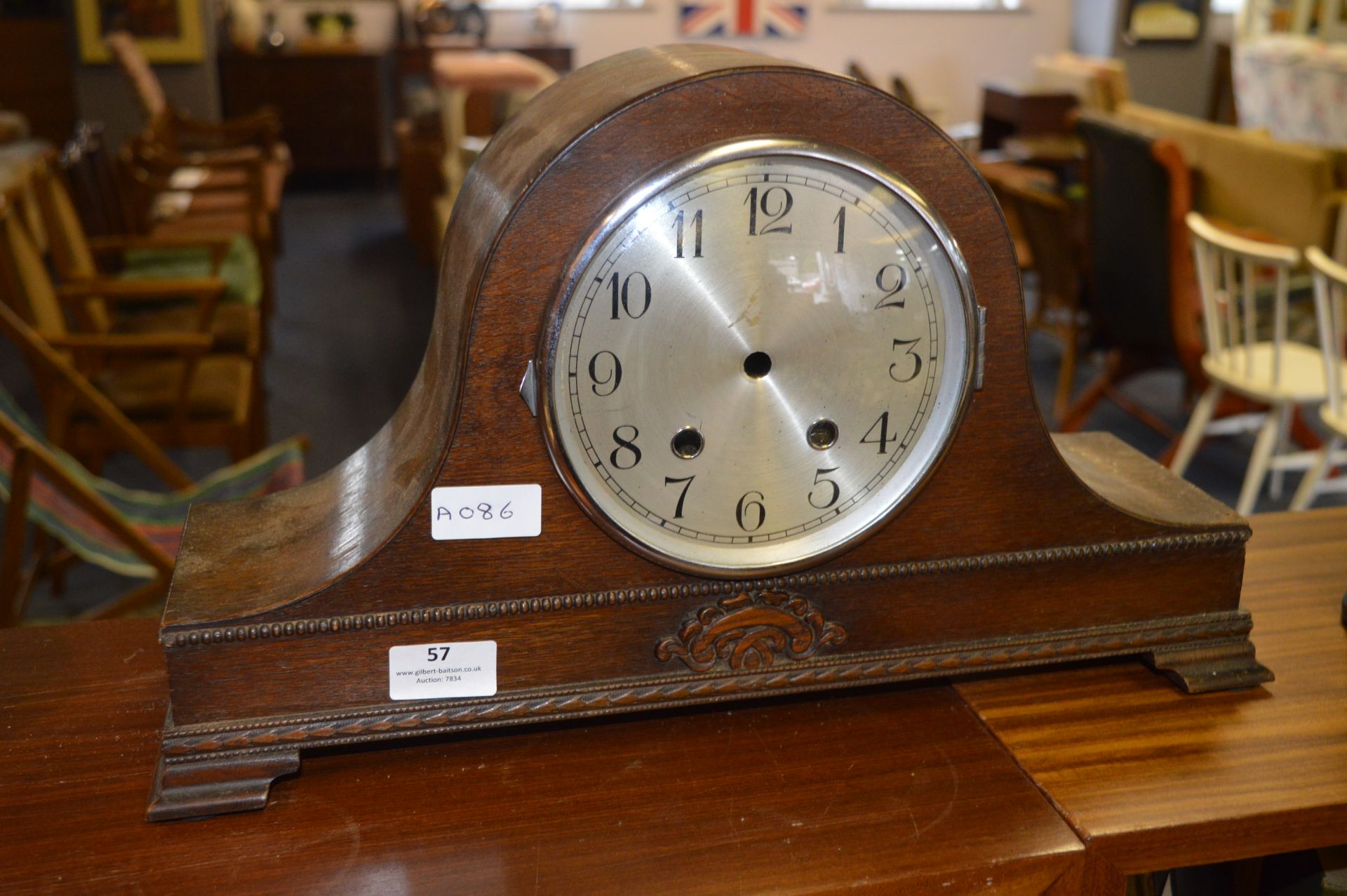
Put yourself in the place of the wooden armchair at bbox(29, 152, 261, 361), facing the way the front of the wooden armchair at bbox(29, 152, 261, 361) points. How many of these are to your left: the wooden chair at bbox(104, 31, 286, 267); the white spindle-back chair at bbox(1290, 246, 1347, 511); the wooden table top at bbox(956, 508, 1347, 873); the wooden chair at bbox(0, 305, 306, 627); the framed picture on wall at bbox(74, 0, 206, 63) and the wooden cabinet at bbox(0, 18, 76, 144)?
3

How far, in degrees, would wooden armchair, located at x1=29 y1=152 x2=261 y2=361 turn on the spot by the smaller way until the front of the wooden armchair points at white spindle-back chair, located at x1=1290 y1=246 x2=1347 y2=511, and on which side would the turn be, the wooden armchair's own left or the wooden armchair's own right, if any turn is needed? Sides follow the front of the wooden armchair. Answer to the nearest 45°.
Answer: approximately 45° to the wooden armchair's own right

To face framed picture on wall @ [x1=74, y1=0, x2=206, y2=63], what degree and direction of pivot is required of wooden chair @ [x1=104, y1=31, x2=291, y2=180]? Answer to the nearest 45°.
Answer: approximately 90° to its left

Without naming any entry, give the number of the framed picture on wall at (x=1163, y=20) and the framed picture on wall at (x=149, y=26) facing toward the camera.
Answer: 2

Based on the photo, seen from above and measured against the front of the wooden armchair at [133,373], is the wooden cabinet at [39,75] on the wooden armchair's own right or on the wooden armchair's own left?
on the wooden armchair's own left

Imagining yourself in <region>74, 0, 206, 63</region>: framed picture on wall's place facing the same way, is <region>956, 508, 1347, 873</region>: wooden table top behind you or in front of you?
in front

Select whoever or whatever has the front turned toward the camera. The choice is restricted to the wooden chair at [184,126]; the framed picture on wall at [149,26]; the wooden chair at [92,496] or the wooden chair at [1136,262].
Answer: the framed picture on wall

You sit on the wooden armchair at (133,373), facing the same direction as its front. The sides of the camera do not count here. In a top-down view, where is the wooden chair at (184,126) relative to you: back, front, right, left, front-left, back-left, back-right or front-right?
left

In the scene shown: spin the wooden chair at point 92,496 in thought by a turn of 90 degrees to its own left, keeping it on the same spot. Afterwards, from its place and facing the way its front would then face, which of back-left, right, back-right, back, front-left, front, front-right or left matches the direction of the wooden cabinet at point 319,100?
front

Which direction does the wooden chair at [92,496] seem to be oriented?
to the viewer's right

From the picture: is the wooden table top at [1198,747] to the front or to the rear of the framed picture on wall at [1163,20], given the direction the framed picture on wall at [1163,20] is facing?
to the front

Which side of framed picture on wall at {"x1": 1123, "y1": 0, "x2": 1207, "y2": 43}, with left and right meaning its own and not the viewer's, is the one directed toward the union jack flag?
right
